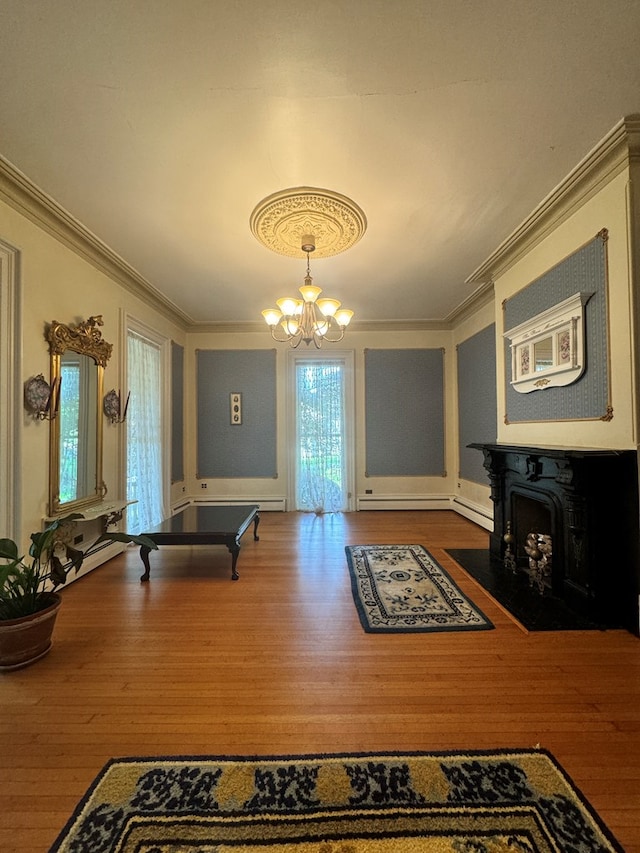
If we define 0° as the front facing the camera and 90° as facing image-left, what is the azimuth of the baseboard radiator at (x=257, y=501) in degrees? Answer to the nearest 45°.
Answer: approximately 0°

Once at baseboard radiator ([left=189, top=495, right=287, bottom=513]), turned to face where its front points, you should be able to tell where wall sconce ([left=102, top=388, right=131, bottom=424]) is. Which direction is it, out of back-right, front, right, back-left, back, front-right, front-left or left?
front-right

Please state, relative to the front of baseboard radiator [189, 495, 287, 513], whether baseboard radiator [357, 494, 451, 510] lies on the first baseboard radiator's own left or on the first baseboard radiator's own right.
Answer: on the first baseboard radiator's own left

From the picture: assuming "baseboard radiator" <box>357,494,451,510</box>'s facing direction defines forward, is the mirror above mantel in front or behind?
in front

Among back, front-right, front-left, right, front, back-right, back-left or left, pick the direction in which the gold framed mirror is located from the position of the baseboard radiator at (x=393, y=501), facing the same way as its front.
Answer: front-right

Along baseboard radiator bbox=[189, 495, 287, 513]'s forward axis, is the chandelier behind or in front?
in front

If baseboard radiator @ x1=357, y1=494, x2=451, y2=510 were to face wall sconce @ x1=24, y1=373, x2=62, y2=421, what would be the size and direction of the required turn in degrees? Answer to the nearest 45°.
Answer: approximately 45° to its right

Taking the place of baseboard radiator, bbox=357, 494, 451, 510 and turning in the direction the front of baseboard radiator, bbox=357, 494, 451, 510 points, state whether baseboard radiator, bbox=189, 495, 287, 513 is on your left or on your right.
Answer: on your right

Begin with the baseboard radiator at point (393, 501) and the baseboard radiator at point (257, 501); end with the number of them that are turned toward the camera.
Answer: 2

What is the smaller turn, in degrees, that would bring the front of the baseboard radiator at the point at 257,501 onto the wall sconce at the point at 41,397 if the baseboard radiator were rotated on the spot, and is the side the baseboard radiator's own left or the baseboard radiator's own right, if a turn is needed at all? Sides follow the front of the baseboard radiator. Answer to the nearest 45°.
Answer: approximately 45° to the baseboard radiator's own right

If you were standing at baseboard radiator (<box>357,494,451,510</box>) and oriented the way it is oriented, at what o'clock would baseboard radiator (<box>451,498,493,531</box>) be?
baseboard radiator (<box>451,498,493,531</box>) is roughly at 10 o'clock from baseboard radiator (<box>357,494,451,510</box>).

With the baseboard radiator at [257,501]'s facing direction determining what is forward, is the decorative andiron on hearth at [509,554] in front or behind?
in front
